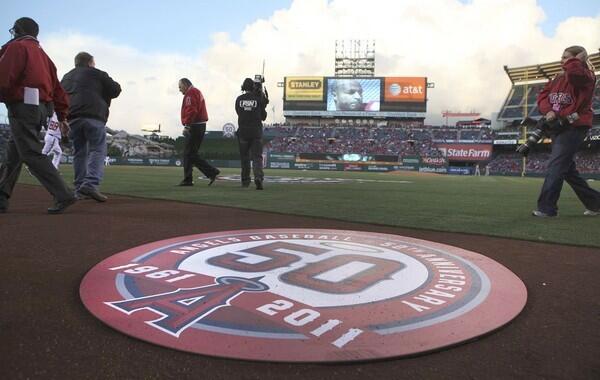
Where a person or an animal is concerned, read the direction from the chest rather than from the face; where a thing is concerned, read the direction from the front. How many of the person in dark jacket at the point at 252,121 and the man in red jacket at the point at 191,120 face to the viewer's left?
1

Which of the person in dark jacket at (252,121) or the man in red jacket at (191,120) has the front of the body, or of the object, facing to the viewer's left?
the man in red jacket

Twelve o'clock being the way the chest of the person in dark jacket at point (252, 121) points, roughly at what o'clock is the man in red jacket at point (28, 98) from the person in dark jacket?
The man in red jacket is roughly at 7 o'clock from the person in dark jacket.

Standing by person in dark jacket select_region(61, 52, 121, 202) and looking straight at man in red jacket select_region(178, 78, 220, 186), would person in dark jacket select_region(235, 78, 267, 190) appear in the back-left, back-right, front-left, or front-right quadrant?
front-right

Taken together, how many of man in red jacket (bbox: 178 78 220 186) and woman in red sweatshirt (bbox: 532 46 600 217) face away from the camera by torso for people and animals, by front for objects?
0

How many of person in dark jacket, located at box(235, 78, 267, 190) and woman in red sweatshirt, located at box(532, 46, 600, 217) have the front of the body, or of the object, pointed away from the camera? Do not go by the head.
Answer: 1

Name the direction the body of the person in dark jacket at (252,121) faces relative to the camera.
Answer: away from the camera

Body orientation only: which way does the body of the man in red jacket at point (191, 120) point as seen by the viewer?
to the viewer's left

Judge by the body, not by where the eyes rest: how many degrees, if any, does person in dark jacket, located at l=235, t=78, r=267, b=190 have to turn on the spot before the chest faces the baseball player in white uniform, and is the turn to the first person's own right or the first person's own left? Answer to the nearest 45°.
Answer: approximately 45° to the first person's own left

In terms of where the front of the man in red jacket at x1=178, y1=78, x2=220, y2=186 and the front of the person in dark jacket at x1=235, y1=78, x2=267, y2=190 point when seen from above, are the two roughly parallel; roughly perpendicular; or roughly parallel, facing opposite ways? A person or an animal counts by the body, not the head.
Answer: roughly perpendicular

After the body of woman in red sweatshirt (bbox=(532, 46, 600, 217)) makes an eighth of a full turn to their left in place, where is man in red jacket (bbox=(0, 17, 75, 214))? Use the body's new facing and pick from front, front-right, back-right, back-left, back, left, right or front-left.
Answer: front-right

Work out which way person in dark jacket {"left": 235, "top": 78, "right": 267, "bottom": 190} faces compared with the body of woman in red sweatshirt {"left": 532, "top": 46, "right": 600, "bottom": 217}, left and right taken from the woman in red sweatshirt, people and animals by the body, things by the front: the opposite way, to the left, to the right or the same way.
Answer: to the right
